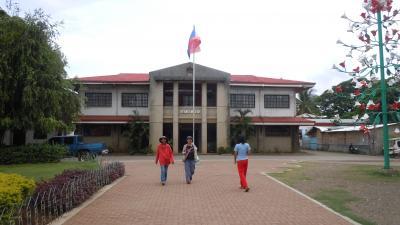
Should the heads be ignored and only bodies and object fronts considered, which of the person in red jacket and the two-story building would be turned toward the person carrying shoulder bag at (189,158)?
the two-story building

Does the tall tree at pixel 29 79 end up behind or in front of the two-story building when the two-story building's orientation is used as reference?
in front

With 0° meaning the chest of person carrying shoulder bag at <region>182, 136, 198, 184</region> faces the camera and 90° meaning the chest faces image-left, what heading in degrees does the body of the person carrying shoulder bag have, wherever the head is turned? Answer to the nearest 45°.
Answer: approximately 0°

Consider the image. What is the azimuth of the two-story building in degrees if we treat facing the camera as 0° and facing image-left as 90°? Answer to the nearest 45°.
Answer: approximately 0°

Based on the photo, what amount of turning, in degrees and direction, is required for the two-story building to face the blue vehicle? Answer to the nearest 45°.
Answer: approximately 45° to its right

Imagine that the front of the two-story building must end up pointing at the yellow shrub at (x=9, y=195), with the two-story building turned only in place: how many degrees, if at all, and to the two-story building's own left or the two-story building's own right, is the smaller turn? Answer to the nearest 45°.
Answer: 0° — it already faces it
